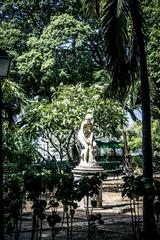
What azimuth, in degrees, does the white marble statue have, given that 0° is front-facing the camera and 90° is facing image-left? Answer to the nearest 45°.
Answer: approximately 315°
